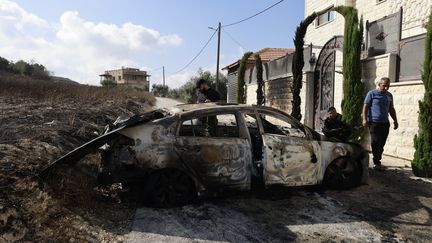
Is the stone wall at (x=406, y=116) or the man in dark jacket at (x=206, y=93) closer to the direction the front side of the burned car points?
the stone wall

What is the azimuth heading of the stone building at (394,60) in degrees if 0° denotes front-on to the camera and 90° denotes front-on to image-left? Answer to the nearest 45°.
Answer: approximately 45°

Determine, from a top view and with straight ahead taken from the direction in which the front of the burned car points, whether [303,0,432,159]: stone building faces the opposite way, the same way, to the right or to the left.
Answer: the opposite way

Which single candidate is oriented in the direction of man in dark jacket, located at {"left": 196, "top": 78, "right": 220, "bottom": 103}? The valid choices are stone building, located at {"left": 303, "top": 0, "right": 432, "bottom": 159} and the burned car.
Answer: the stone building

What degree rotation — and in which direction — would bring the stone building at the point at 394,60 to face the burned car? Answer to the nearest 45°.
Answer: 0° — it already faces it

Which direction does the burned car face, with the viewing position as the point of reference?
facing to the right of the viewer

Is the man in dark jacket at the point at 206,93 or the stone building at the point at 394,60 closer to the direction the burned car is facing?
the stone building

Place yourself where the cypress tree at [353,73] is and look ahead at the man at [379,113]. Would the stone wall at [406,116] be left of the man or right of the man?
left

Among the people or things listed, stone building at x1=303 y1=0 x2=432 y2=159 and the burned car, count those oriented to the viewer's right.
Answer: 1

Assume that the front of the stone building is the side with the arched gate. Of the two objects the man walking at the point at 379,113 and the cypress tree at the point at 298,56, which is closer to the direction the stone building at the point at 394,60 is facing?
the man walking

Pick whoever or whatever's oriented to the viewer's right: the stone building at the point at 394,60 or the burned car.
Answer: the burned car

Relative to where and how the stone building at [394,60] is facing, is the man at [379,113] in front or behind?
in front
